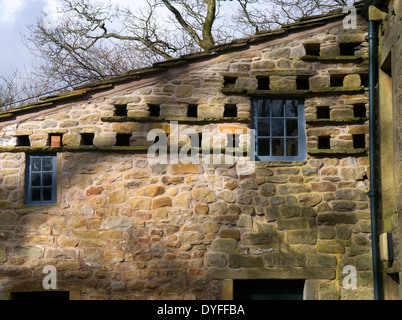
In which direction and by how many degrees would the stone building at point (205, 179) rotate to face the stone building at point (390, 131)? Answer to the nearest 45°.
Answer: approximately 90° to its left

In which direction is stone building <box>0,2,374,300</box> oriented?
toward the camera
